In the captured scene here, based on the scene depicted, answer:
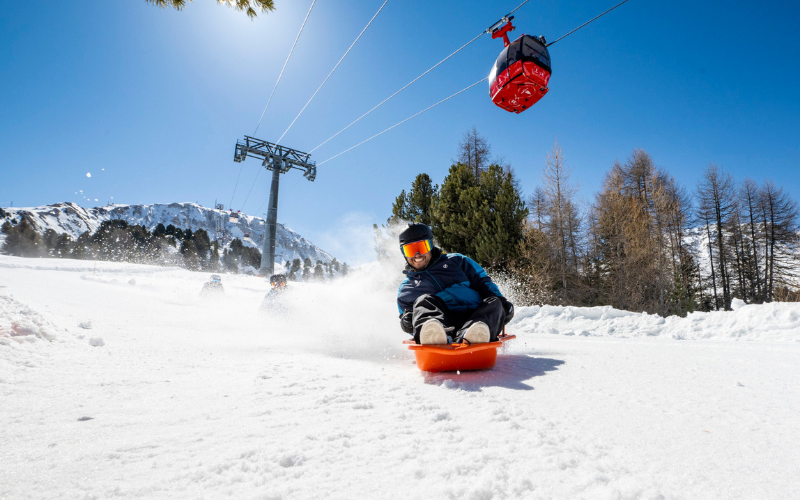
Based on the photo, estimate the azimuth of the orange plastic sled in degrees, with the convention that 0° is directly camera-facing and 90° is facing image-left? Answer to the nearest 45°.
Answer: approximately 0°

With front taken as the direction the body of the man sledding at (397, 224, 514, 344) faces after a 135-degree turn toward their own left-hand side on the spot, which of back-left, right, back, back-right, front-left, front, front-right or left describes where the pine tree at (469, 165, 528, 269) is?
front-left

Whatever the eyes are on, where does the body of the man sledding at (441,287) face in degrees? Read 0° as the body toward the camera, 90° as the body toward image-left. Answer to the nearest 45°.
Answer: approximately 0°

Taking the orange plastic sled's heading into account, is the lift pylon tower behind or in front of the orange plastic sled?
behind

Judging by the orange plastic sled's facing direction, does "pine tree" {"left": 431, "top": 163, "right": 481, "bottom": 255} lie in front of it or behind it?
behind

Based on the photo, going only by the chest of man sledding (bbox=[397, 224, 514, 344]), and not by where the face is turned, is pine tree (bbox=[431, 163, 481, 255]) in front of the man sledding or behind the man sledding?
behind

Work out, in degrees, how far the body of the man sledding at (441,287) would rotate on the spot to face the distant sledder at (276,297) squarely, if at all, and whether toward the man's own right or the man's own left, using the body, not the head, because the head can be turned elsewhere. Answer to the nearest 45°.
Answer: approximately 135° to the man's own right

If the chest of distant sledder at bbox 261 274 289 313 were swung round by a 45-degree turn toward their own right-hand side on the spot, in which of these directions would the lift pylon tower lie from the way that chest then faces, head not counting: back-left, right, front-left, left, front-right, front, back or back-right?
back-right
